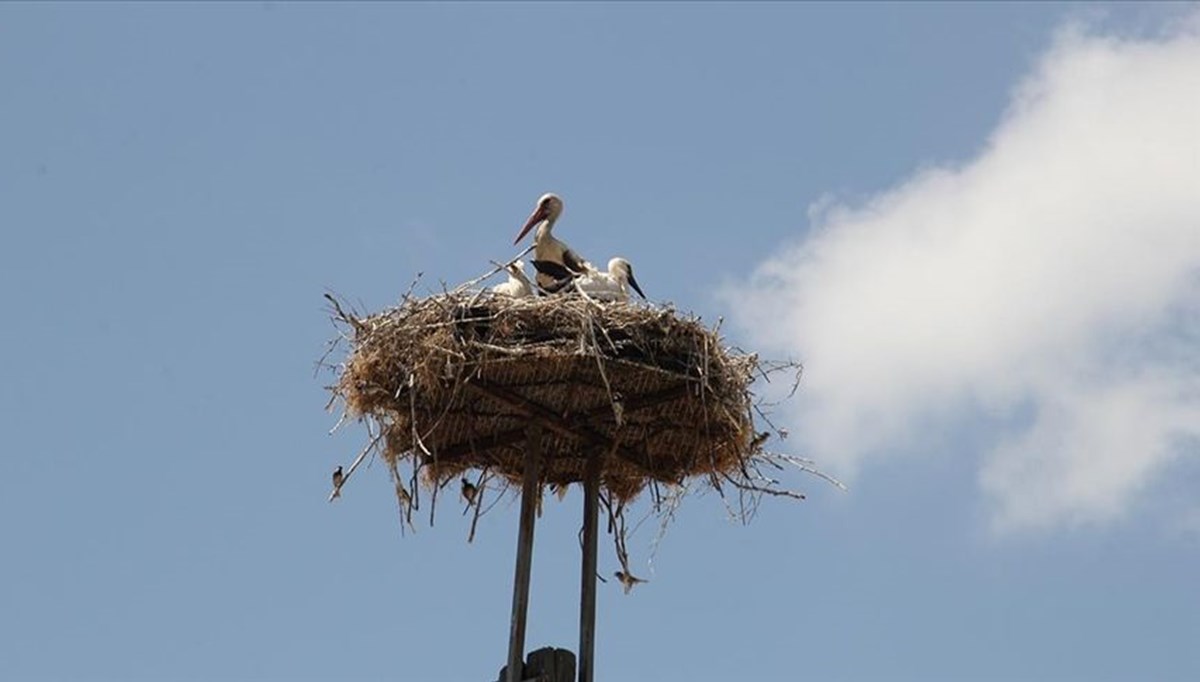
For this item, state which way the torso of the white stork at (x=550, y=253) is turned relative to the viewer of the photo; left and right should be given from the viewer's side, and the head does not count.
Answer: facing to the left of the viewer

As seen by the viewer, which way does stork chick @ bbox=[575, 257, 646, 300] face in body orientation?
to the viewer's right
